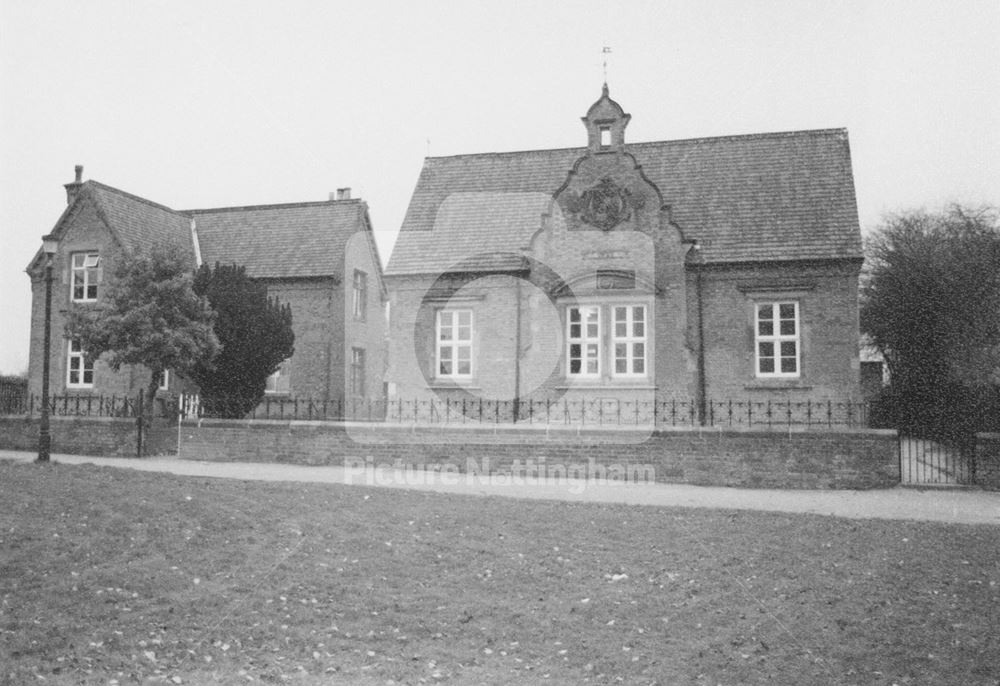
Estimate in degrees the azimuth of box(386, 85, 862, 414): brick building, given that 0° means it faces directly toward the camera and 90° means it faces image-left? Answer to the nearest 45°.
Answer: approximately 0°

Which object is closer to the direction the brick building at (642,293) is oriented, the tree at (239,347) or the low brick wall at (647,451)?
the low brick wall

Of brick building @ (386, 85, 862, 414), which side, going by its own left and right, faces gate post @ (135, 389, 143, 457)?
right

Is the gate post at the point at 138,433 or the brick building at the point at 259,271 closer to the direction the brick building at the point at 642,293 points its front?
the gate post

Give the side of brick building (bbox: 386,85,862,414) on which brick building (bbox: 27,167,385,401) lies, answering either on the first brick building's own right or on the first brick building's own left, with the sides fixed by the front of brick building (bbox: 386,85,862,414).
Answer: on the first brick building's own right

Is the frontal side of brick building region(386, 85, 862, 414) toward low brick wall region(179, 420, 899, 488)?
yes

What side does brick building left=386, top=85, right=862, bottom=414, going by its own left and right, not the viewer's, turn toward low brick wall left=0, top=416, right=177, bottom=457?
right

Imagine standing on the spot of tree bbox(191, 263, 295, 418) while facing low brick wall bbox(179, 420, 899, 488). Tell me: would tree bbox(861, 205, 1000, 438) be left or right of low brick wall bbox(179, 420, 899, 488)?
left

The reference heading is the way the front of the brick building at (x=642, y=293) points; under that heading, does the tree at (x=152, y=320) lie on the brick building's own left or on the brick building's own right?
on the brick building's own right

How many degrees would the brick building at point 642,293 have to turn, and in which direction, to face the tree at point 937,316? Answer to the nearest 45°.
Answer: approximately 135° to its left

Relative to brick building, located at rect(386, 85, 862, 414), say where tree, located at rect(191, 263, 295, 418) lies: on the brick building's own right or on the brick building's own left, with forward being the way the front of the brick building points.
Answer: on the brick building's own right
